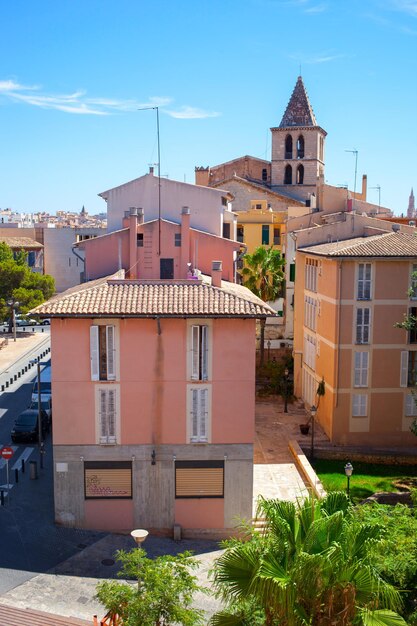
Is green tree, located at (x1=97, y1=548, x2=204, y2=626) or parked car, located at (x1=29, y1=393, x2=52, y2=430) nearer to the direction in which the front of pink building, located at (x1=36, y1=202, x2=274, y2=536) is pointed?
the green tree

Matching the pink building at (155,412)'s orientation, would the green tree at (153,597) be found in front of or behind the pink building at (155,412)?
in front

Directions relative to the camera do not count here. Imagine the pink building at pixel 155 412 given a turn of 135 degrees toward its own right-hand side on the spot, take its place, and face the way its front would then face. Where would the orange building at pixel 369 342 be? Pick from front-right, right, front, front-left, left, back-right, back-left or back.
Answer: right

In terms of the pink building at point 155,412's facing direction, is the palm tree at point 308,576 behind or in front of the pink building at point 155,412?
in front

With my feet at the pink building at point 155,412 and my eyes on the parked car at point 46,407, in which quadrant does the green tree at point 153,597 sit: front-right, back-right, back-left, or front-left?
back-left

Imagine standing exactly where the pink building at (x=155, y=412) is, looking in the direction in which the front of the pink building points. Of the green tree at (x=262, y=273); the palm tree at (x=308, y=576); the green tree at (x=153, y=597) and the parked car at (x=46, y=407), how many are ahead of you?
2

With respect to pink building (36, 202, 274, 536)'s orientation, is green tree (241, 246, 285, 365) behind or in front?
behind

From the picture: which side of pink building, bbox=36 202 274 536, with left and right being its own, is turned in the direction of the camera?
front
